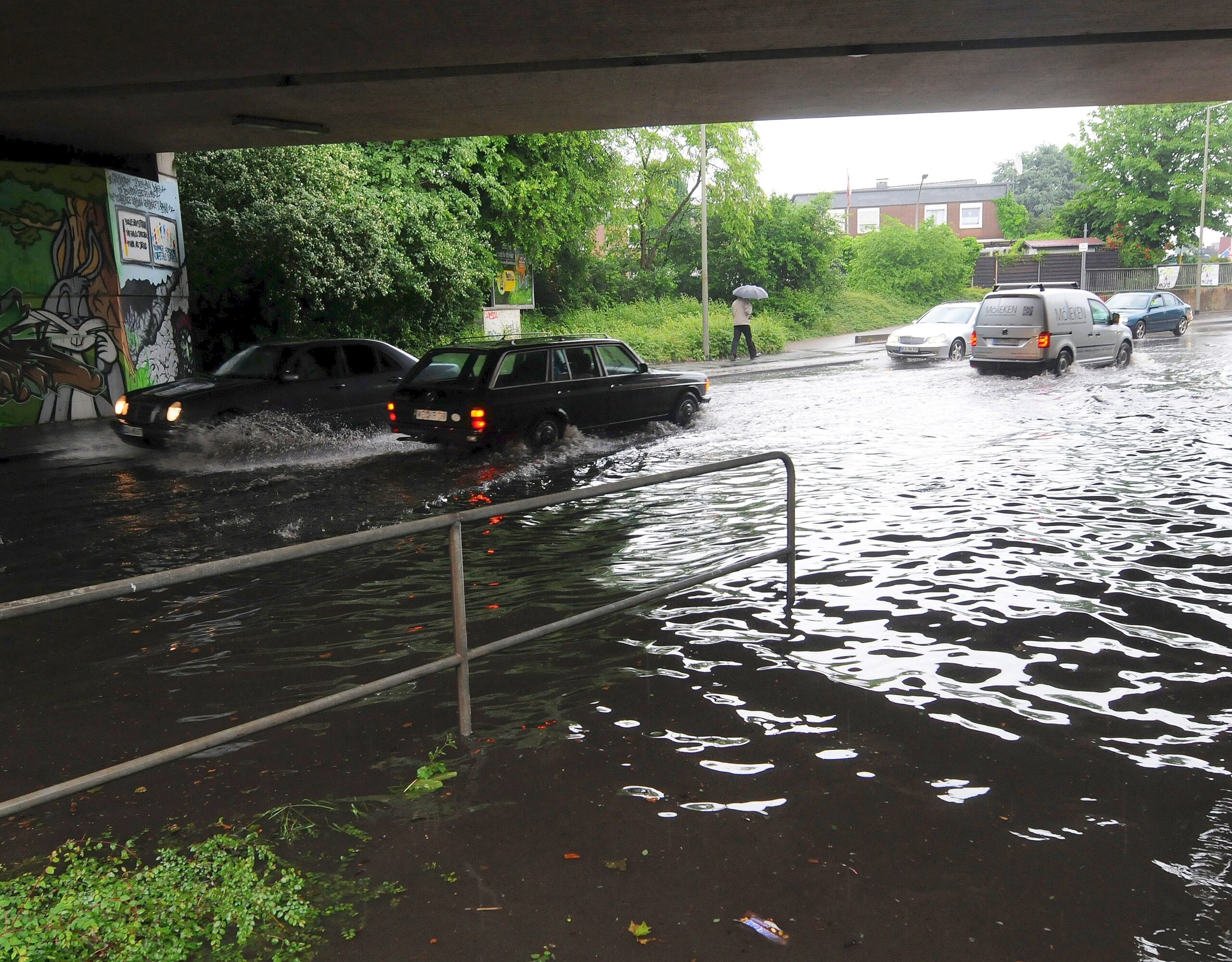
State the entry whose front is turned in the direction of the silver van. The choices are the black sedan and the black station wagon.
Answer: the black station wagon

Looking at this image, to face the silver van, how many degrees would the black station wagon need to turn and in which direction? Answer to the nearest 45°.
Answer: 0° — it already faces it

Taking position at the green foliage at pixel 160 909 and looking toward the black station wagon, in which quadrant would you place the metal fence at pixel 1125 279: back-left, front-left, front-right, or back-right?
front-right

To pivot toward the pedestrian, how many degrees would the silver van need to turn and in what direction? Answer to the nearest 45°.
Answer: approximately 90° to its left

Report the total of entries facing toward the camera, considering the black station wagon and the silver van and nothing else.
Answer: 0

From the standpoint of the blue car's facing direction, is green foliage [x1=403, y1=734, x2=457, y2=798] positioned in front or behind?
in front

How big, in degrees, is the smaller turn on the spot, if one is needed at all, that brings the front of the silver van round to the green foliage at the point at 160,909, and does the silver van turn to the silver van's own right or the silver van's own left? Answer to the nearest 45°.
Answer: approximately 135° to the silver van's own right

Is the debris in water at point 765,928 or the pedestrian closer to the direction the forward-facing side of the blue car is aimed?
the pedestrian

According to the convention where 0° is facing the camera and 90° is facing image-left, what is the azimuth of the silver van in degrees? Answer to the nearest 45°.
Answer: approximately 225°

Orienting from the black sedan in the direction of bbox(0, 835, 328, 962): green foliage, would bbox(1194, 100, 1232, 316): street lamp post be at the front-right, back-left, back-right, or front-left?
back-left

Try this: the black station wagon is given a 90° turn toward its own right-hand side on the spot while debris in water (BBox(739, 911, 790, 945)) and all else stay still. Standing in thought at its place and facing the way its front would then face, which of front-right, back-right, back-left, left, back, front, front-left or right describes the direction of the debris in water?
front-right

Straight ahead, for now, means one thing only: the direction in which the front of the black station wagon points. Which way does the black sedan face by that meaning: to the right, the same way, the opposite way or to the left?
the opposite way

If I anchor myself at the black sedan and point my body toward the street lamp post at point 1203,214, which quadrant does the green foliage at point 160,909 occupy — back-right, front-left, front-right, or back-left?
back-right

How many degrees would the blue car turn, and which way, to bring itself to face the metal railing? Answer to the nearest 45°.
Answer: approximately 45° to its left

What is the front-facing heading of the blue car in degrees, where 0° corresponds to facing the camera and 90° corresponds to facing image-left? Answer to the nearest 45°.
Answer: approximately 45°

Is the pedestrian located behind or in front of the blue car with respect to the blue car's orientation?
in front

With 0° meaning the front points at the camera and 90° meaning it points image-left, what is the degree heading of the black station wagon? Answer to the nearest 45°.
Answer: approximately 225°
